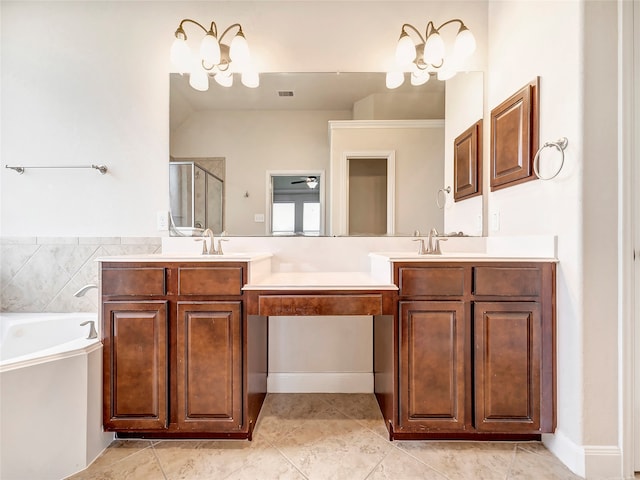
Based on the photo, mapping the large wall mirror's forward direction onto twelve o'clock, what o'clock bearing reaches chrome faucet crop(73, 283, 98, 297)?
The chrome faucet is roughly at 2 o'clock from the large wall mirror.

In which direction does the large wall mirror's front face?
toward the camera

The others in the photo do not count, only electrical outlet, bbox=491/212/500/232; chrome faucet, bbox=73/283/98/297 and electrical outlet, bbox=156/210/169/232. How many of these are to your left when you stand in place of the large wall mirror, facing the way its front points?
1

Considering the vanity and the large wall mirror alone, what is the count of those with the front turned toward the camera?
2

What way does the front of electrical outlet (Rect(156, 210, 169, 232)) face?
toward the camera

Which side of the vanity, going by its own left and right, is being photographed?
front

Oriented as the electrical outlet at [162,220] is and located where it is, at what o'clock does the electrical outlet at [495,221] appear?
the electrical outlet at [495,221] is roughly at 10 o'clock from the electrical outlet at [162,220].

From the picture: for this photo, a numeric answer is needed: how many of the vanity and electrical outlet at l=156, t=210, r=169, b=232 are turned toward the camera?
2

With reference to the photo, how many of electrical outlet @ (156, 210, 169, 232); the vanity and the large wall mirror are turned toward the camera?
3

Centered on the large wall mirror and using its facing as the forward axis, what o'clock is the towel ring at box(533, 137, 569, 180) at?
The towel ring is roughly at 10 o'clock from the large wall mirror.

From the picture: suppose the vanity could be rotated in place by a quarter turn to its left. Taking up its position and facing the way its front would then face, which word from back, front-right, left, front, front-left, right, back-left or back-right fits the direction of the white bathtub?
back
